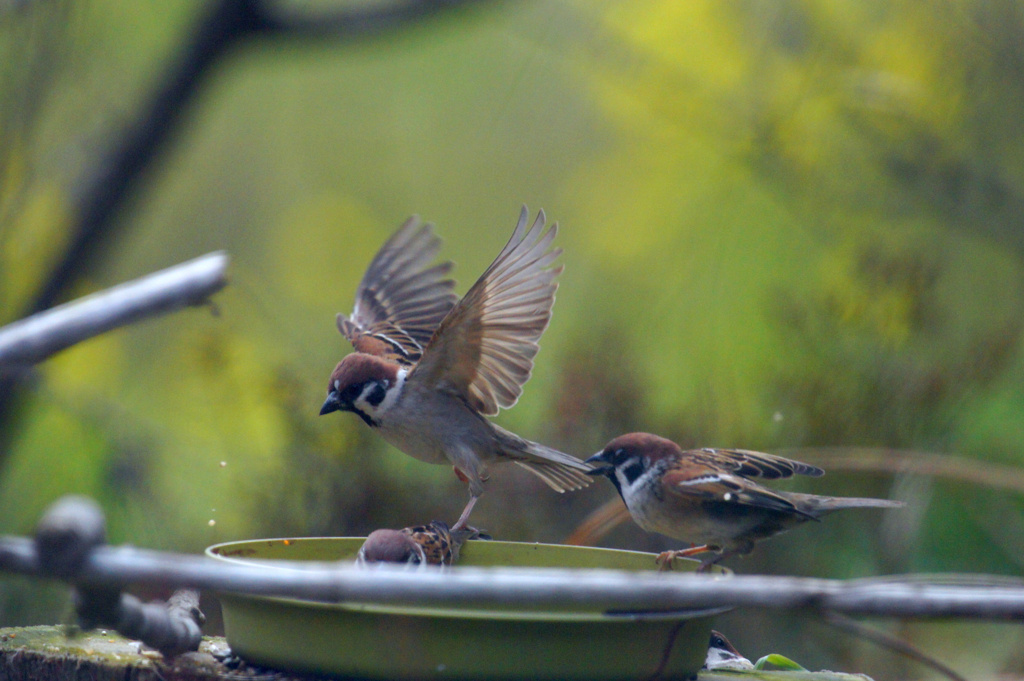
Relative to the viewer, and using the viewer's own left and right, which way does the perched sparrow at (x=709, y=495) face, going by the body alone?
facing to the left of the viewer

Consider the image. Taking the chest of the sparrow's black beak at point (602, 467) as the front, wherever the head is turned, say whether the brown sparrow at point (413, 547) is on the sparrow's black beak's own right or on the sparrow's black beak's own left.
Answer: on the sparrow's black beak's own left

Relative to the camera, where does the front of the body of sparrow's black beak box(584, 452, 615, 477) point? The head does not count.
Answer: to the viewer's left

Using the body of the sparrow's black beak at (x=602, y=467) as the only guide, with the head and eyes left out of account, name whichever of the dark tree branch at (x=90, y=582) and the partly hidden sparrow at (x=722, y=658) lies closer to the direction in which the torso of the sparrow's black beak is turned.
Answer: the dark tree branch
